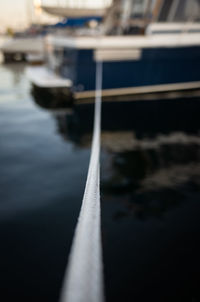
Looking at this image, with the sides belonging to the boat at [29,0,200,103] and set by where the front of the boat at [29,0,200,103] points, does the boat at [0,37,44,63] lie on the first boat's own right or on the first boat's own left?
on the first boat's own left

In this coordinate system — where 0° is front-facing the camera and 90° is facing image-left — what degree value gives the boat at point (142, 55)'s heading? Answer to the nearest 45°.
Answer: approximately 225°

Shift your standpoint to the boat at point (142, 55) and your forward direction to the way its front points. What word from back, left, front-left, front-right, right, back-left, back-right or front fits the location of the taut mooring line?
back-right
